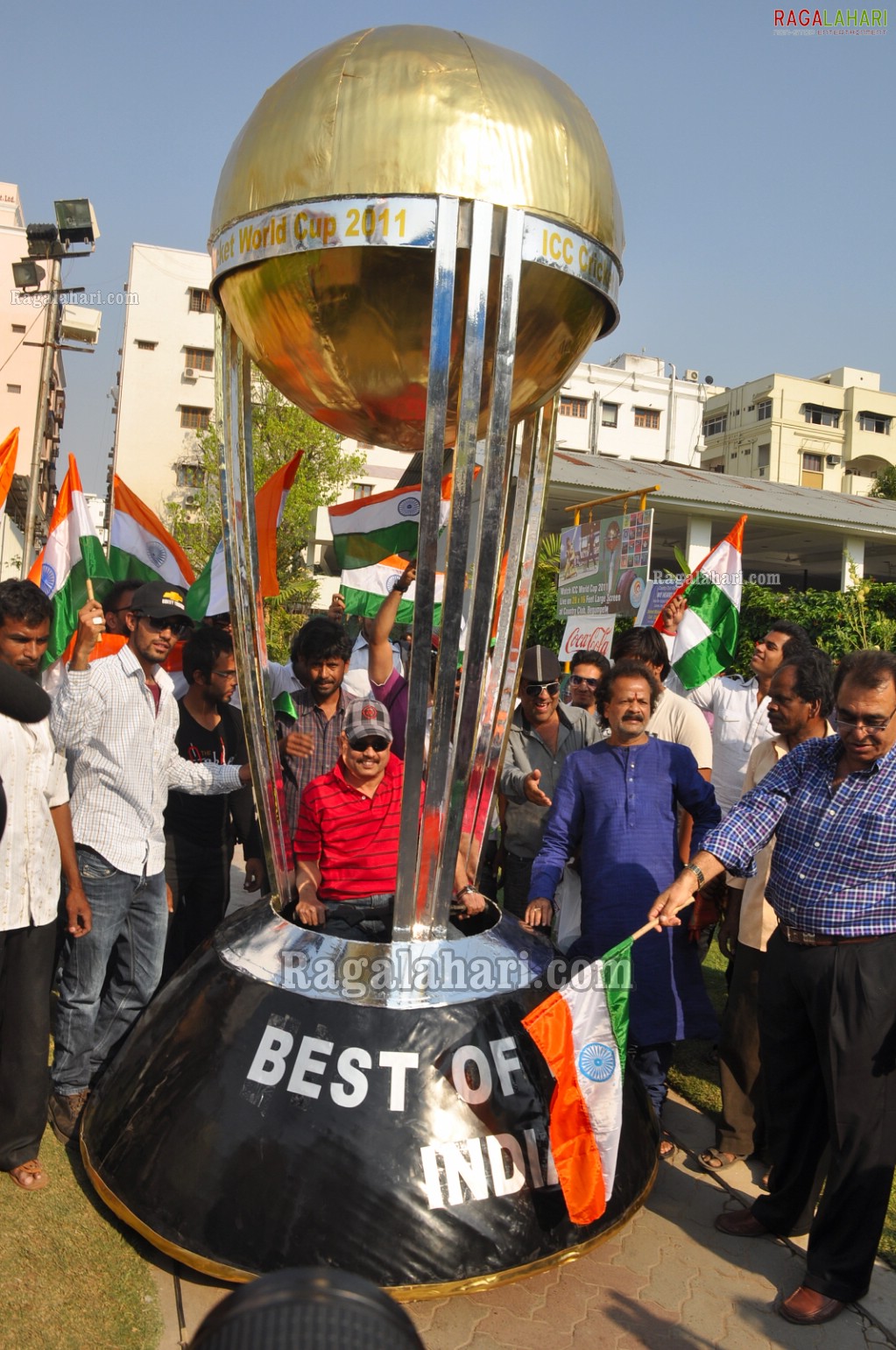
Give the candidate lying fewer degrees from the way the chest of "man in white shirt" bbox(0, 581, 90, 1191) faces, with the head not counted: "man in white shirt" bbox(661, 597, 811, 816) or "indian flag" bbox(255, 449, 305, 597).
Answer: the man in white shirt

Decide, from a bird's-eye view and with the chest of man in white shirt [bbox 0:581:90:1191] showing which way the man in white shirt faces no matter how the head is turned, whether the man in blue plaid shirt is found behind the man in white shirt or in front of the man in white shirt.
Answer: in front

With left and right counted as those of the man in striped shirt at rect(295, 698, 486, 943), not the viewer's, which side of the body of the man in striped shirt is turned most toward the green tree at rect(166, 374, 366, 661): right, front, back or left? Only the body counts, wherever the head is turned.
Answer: back

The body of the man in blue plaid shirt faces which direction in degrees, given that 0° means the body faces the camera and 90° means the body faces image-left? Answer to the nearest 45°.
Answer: approximately 45°

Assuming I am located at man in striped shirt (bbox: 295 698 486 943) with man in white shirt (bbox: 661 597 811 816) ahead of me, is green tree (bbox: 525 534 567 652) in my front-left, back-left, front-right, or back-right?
front-left

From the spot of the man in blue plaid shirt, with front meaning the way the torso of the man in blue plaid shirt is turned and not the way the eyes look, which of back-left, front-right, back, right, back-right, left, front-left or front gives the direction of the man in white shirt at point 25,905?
front-right

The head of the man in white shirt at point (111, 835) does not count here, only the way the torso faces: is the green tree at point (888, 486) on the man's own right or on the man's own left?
on the man's own left

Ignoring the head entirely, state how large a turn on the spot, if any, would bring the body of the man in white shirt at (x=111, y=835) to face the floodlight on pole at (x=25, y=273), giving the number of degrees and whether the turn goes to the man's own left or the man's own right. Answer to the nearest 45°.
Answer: approximately 135° to the man's own left

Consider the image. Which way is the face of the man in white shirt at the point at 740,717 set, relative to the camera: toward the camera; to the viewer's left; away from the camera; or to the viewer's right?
to the viewer's left

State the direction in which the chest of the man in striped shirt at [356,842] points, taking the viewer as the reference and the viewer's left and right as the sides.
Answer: facing the viewer

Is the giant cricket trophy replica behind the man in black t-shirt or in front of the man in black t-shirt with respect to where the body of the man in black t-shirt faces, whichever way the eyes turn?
in front

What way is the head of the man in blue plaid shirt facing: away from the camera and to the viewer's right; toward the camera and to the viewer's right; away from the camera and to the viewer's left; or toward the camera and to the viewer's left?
toward the camera and to the viewer's left

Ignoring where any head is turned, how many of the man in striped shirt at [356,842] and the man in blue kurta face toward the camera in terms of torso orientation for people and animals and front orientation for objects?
2
